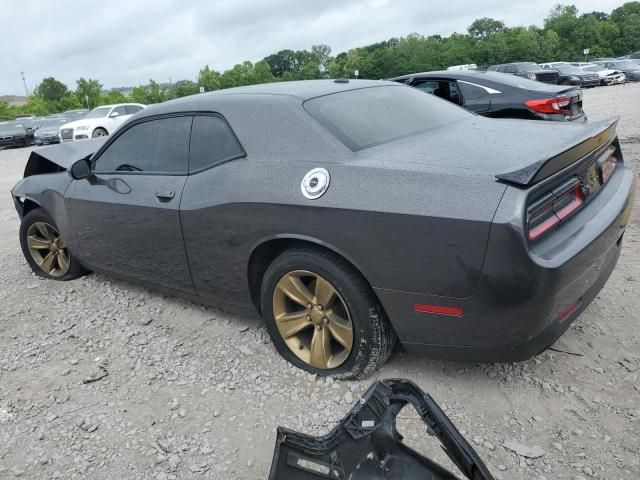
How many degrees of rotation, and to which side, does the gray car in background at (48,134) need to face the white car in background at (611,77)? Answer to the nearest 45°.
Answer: approximately 135° to its left

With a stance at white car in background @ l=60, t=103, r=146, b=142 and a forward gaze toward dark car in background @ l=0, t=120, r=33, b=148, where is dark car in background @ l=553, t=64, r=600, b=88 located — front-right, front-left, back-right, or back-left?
back-right

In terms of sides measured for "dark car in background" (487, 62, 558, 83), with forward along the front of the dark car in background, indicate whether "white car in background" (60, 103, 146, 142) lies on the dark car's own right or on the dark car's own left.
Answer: on the dark car's own right

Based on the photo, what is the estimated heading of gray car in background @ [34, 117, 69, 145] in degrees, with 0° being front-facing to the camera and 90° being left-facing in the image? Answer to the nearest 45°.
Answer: approximately 45°

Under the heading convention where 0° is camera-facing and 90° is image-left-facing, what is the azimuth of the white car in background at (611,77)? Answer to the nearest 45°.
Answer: approximately 315°

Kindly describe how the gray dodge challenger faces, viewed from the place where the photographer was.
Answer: facing away from the viewer and to the left of the viewer

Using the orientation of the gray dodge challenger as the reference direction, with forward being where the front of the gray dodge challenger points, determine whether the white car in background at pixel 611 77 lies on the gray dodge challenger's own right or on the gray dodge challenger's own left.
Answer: on the gray dodge challenger's own right

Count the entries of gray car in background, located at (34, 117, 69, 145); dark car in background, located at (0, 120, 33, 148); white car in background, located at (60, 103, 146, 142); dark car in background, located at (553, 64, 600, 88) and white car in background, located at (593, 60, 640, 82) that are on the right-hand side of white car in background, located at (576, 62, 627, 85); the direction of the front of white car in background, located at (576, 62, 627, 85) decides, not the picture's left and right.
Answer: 4

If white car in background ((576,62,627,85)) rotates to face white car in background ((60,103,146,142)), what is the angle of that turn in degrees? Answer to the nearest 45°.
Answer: approximately 90° to its right

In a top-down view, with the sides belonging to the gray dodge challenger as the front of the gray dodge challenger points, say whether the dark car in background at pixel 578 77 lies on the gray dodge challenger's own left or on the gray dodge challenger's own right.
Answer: on the gray dodge challenger's own right

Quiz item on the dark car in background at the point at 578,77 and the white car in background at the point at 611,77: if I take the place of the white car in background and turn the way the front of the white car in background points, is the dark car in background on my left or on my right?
on my right
